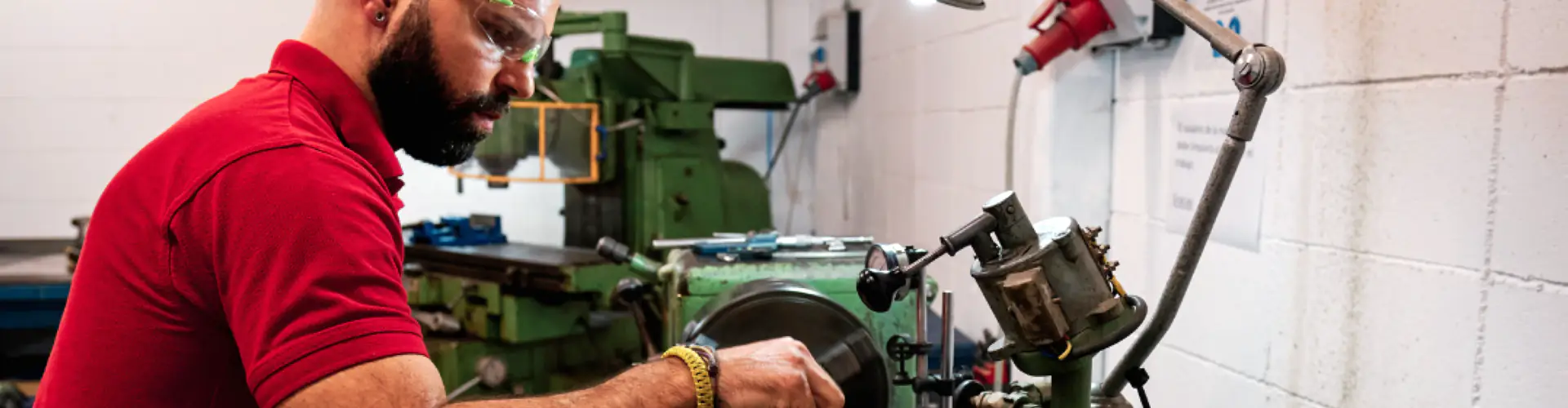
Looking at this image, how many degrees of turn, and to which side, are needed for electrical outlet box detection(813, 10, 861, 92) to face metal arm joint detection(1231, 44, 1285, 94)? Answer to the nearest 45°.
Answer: approximately 90° to its left

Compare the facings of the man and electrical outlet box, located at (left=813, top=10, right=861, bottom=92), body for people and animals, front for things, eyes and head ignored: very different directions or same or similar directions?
very different directions

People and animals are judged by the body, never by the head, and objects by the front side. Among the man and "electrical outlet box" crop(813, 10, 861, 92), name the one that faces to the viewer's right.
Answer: the man

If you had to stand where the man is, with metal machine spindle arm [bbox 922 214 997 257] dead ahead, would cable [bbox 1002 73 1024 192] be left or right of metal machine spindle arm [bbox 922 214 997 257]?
left

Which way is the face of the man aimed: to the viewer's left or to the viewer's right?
to the viewer's right

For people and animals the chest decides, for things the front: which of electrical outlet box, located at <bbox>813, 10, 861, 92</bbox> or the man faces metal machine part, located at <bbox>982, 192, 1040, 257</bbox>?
the man

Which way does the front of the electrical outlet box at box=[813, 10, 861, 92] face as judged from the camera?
facing to the left of the viewer

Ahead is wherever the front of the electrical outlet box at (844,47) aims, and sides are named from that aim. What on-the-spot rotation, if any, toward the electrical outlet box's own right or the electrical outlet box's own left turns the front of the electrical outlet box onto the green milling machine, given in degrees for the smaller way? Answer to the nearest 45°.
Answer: approximately 45° to the electrical outlet box's own left

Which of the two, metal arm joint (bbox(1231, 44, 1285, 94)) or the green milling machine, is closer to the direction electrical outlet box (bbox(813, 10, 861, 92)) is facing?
the green milling machine

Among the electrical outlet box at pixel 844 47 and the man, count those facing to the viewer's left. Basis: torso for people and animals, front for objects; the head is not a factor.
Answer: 1

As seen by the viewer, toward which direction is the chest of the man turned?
to the viewer's right
